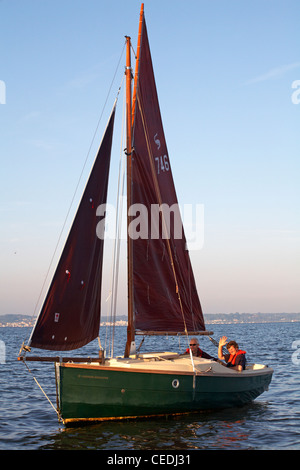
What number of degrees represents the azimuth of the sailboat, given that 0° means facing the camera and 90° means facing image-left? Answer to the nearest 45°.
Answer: approximately 45°

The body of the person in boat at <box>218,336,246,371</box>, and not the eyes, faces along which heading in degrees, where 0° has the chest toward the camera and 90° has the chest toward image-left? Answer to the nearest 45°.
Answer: approximately 45°
